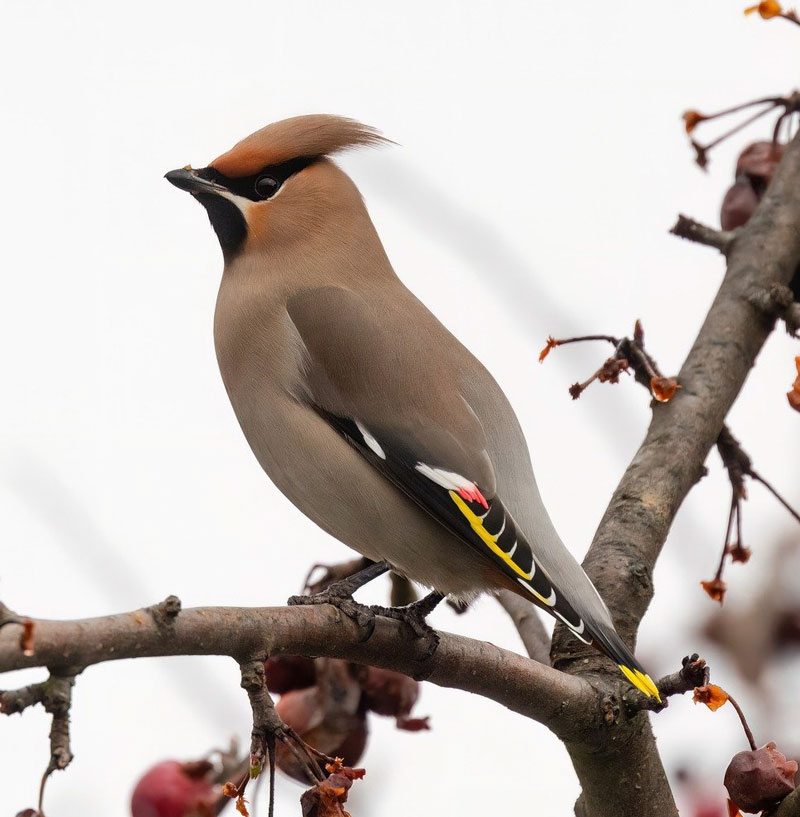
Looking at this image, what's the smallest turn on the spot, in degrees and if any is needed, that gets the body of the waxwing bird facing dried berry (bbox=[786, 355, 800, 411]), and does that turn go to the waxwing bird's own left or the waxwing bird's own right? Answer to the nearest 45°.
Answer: approximately 180°

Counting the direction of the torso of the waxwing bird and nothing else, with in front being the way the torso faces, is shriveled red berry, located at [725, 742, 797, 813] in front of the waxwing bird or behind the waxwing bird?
behind

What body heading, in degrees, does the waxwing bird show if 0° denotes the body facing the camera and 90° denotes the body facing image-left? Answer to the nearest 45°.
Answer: approximately 90°

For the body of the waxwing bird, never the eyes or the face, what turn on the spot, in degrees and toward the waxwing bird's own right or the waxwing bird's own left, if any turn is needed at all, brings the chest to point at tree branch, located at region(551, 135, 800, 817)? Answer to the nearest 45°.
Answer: approximately 180°
